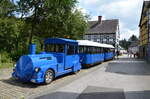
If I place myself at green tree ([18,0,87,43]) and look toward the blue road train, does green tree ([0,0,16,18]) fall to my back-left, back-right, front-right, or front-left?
back-right

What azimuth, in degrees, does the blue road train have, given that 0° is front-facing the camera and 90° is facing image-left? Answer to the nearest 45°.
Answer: approximately 45°

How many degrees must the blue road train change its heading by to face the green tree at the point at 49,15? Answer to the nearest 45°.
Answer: approximately 135° to its right

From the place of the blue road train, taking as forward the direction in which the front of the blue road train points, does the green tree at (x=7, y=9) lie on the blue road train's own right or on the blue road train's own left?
on the blue road train's own right
